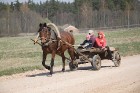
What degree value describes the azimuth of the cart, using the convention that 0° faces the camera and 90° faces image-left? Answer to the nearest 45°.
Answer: approximately 45°

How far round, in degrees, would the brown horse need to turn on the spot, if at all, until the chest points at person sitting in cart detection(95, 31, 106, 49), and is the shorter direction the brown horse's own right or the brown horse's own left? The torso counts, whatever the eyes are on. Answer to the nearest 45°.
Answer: approximately 180°

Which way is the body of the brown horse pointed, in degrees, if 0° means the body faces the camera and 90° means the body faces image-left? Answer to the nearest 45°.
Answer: approximately 45°

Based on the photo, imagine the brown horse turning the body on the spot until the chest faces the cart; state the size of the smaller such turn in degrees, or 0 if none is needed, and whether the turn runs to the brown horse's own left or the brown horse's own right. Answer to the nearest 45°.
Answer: approximately 180°

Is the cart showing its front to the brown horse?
yes
